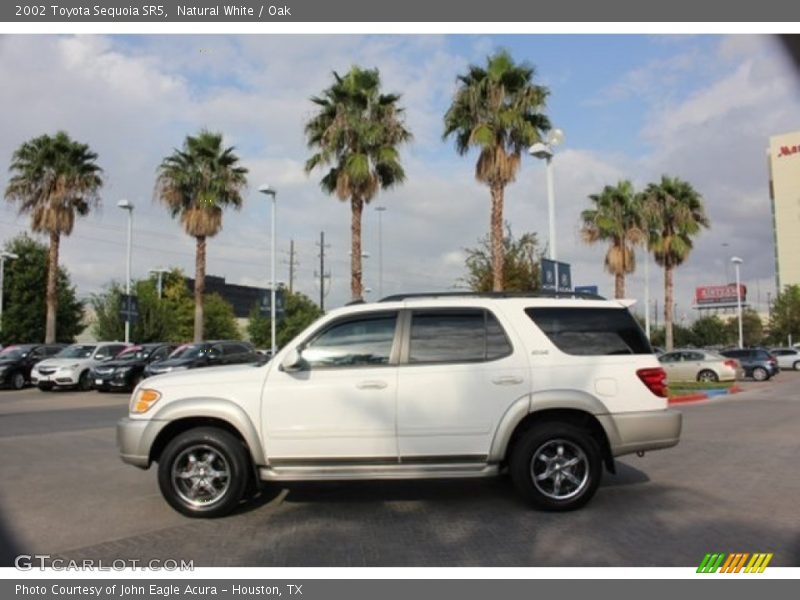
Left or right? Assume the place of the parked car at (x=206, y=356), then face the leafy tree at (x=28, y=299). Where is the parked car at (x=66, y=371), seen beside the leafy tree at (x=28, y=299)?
left

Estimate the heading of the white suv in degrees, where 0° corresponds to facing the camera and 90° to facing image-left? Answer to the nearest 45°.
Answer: approximately 90°

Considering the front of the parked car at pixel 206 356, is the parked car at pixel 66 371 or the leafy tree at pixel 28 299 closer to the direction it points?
the parked car

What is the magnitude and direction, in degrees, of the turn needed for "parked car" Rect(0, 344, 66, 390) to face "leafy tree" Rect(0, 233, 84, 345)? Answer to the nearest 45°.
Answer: approximately 135° to its right

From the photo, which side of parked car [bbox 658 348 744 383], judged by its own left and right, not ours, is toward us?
left

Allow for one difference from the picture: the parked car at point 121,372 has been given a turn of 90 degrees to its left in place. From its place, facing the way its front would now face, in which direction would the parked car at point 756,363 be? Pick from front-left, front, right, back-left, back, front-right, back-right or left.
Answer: front-left

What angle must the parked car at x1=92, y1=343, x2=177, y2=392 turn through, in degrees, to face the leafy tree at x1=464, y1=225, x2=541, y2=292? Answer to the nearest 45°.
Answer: approximately 135° to its left

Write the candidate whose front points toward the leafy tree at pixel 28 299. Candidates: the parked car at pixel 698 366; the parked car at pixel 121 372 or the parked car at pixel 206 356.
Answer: the parked car at pixel 698 366

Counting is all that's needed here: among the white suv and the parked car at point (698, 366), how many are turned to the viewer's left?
2

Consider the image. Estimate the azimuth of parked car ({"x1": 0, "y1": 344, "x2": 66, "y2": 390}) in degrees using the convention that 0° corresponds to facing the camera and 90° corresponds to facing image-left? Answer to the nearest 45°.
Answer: approximately 45°

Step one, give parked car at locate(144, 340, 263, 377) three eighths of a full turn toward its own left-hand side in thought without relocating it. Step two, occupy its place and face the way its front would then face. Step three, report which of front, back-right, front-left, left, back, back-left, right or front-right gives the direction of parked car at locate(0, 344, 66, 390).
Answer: back-left

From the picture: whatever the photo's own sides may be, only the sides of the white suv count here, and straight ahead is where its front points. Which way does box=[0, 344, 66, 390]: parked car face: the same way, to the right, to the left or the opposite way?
to the left

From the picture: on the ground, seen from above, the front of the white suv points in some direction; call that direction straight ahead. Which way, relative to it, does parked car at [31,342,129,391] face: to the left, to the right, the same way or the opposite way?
to the left

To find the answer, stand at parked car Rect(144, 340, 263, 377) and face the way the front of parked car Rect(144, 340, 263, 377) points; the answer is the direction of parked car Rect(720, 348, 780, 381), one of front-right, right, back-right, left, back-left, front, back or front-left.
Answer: back-left

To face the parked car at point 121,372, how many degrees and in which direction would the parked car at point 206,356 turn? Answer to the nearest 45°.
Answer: approximately 90° to its right
